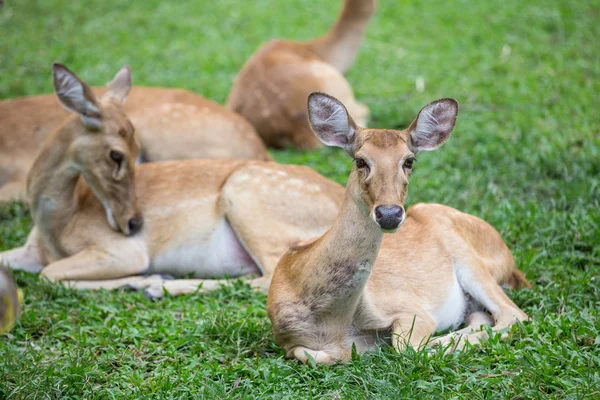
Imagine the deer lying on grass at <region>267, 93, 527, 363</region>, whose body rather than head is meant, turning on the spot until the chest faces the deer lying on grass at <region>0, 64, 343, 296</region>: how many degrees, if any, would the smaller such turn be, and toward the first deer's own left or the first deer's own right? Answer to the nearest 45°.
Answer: approximately 90° to the first deer's own right

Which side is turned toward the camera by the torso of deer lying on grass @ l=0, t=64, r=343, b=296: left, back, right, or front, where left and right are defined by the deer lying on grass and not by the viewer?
left

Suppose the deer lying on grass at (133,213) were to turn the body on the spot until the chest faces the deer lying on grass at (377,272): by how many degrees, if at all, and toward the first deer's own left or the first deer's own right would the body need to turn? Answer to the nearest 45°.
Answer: approximately 135° to the first deer's own left

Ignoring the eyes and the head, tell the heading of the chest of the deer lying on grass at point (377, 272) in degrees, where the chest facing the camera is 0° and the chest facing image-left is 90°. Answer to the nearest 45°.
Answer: approximately 45°

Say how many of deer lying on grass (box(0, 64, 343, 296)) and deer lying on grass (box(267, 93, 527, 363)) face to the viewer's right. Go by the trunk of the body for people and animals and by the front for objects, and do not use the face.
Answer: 0

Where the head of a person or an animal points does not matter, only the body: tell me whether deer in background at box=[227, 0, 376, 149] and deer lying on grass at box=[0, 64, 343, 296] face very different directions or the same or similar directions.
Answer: very different directions

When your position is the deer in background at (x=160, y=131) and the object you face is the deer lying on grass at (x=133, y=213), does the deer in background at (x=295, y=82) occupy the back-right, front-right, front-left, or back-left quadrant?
back-left

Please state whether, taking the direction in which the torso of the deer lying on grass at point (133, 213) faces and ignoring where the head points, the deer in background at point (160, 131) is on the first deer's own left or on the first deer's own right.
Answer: on the first deer's own right

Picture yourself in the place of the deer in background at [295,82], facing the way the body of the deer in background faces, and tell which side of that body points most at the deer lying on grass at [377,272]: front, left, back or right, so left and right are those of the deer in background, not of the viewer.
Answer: back

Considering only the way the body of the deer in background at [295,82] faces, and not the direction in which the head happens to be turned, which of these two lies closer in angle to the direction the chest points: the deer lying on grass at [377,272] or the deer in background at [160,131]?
the deer lying on grass

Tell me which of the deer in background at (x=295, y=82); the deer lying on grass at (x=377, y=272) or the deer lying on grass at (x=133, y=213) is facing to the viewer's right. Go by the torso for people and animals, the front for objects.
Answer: the deer in background

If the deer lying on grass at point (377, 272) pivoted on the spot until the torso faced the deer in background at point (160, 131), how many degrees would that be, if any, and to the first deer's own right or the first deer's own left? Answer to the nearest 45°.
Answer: approximately 90° to the first deer's own right

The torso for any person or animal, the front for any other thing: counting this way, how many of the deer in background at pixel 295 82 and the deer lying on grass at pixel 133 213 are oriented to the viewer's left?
1
